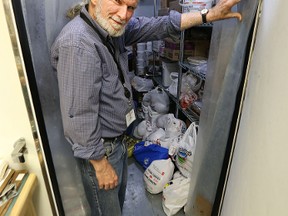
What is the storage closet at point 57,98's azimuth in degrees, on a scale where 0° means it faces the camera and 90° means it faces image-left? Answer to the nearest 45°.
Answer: approximately 0°
